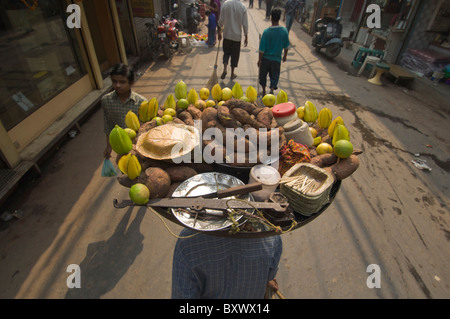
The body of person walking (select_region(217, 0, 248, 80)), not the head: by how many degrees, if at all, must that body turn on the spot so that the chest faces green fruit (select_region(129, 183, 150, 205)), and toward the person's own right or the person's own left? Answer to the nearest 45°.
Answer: approximately 180°

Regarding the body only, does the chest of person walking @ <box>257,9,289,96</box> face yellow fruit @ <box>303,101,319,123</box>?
no

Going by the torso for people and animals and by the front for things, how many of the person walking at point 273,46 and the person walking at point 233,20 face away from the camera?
2

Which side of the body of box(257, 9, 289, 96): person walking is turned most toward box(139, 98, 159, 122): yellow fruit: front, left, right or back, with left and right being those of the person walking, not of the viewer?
back

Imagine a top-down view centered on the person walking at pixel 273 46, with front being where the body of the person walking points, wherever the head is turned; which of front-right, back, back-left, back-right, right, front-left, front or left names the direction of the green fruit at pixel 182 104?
back

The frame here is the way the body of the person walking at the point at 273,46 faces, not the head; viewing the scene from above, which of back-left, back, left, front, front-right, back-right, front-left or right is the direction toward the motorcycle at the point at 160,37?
front-left

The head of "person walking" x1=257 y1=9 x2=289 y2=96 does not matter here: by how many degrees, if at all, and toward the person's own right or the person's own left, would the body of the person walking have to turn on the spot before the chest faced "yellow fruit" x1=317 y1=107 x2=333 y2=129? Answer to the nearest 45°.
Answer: approximately 180°

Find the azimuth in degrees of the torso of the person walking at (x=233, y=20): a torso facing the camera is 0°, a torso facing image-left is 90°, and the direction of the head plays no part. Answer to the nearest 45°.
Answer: approximately 180°

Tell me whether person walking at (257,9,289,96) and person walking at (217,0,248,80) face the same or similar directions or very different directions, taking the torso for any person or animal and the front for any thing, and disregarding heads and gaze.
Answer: same or similar directions

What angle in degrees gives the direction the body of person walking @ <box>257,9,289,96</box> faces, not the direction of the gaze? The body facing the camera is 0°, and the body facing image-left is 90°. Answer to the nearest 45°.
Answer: approximately 180°

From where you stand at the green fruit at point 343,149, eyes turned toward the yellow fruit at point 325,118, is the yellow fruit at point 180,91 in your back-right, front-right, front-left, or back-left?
front-left

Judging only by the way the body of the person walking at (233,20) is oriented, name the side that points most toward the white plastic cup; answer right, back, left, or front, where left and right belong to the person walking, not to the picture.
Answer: back

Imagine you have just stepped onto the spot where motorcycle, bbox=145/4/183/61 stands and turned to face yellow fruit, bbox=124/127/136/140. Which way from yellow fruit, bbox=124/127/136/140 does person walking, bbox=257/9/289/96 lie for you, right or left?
left

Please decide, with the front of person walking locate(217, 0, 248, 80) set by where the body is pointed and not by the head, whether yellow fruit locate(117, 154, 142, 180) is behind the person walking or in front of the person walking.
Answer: behind
